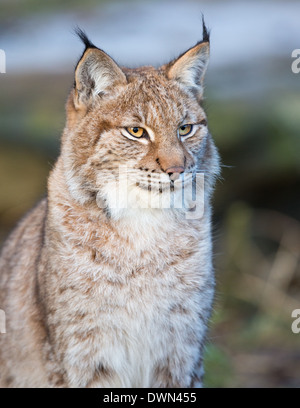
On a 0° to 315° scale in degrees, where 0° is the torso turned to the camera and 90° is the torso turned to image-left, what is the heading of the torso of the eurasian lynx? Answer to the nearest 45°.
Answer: approximately 315°
